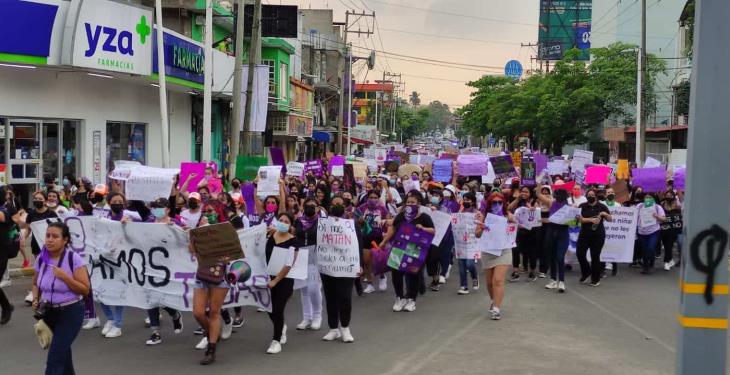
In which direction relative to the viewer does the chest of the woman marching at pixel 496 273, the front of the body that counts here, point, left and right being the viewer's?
facing the viewer

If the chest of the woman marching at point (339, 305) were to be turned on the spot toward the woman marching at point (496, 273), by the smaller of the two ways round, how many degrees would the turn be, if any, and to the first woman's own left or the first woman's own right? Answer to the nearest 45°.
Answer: approximately 135° to the first woman's own left

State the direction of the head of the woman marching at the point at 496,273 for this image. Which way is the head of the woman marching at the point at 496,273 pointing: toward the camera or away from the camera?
toward the camera

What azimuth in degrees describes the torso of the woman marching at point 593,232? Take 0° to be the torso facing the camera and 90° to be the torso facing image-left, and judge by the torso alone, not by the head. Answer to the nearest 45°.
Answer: approximately 0°

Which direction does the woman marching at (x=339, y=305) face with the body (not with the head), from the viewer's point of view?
toward the camera

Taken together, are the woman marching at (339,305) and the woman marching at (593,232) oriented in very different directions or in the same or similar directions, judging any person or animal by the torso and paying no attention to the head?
same or similar directions

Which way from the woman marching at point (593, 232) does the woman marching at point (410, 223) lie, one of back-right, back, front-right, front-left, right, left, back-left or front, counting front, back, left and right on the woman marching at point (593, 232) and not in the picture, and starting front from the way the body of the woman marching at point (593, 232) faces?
front-right

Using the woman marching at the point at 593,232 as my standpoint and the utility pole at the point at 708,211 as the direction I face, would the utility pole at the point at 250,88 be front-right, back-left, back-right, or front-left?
back-right

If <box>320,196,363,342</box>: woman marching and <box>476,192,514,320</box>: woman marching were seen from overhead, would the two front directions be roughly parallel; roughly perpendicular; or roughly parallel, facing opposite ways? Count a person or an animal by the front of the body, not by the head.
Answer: roughly parallel

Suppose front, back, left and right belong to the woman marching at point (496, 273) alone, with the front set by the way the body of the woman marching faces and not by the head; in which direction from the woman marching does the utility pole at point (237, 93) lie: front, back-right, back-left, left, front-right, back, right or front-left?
back-right

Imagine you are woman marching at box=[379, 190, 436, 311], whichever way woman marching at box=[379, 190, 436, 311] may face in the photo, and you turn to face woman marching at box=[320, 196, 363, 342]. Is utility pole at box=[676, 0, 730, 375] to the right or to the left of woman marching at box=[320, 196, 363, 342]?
left

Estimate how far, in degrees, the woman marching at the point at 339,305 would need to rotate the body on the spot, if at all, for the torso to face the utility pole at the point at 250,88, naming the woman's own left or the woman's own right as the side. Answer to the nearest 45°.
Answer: approximately 180°

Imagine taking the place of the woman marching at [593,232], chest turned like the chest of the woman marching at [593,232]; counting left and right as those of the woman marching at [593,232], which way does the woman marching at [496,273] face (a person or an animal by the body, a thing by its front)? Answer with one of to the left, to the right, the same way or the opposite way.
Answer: the same way
